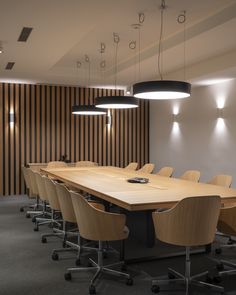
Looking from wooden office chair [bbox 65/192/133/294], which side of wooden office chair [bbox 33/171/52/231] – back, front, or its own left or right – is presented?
right

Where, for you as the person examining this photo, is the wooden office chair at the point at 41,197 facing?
facing to the right of the viewer

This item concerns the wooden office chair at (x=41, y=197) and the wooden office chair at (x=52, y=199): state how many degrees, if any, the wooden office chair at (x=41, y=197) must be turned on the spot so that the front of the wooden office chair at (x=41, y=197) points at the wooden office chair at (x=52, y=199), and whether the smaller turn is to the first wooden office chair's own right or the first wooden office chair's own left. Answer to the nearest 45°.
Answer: approximately 90° to the first wooden office chair's own right

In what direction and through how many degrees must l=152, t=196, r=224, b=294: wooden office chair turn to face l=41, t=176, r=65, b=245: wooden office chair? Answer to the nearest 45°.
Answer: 0° — it already faces it

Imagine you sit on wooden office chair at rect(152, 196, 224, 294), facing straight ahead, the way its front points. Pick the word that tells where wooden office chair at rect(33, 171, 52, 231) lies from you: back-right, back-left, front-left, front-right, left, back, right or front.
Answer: front

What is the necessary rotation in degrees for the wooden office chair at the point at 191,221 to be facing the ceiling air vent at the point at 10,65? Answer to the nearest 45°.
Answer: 0° — it already faces it

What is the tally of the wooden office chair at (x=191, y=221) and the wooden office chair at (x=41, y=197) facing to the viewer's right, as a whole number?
1

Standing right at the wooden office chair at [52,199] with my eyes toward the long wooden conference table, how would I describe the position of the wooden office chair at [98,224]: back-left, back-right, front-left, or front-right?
front-right

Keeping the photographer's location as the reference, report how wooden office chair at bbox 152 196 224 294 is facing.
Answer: facing away from the viewer and to the left of the viewer

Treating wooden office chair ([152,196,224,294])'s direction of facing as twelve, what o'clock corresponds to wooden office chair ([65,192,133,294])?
wooden office chair ([65,192,133,294]) is roughly at 11 o'clock from wooden office chair ([152,196,224,294]).

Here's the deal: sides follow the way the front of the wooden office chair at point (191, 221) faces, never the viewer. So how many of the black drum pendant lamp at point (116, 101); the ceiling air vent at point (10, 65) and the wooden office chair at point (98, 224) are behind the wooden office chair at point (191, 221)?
0
